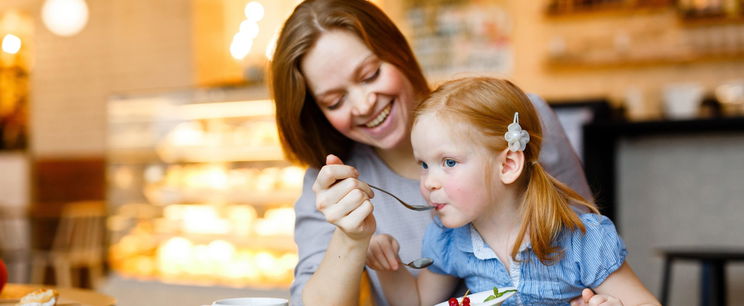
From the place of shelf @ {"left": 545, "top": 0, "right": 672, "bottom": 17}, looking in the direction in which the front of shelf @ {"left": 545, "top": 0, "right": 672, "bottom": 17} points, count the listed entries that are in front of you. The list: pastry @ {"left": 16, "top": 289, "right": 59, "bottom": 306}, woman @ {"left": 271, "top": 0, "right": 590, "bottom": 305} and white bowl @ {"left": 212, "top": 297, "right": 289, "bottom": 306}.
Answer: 3

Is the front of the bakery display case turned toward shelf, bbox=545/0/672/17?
no

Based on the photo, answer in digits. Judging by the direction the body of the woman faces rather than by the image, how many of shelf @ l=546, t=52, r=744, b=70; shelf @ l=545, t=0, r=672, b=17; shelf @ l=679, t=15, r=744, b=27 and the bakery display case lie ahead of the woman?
0

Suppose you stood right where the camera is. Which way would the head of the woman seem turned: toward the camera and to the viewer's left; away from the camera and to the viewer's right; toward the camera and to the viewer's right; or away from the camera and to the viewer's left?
toward the camera and to the viewer's right

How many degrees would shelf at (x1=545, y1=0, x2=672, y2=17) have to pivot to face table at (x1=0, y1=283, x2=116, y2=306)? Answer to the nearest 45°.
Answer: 0° — it already faces it

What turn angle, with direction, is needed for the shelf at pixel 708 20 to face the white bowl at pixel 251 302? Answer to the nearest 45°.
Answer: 0° — it already faces it

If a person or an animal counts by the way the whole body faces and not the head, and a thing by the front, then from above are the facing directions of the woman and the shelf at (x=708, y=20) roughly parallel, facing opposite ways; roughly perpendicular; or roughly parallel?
roughly parallel

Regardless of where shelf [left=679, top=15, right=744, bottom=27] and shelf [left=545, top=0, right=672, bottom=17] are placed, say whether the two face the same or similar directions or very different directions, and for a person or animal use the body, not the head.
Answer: same or similar directions

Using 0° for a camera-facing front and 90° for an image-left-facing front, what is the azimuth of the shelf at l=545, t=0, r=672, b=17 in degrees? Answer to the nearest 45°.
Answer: approximately 0°

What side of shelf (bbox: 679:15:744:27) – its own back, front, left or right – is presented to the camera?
front

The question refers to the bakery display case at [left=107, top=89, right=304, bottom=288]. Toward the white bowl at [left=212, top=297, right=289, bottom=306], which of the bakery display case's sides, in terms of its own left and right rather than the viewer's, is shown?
front

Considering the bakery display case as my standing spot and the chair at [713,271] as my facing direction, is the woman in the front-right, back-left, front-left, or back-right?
front-right

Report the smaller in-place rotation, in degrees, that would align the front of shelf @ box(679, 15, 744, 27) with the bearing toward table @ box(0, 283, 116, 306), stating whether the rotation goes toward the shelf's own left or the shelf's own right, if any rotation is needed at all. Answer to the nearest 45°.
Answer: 0° — it already faces it

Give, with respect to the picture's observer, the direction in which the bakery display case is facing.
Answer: facing the viewer

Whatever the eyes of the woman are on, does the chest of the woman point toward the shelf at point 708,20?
no

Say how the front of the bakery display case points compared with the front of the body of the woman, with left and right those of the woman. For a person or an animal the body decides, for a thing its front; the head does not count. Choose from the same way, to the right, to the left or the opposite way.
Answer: the same way

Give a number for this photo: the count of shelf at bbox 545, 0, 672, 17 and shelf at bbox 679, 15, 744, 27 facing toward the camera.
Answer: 2
